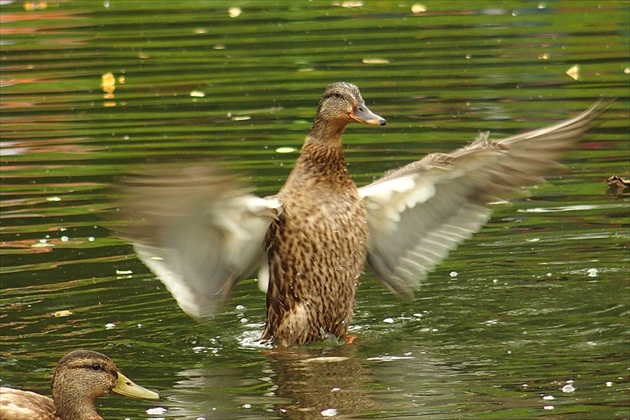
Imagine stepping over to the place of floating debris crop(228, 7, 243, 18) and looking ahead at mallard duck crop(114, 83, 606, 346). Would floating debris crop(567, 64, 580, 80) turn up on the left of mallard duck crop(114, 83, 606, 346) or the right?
left

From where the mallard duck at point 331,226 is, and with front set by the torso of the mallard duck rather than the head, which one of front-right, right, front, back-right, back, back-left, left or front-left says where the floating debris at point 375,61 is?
back-left

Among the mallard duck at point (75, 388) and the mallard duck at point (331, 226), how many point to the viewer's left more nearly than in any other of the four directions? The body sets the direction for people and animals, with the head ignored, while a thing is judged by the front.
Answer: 0

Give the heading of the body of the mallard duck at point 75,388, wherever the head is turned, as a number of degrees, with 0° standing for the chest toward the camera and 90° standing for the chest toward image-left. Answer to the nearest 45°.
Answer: approximately 270°

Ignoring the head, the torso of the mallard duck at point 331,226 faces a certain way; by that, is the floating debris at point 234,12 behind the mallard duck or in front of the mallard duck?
behind

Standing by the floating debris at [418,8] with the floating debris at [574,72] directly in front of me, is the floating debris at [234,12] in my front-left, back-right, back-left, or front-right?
back-right

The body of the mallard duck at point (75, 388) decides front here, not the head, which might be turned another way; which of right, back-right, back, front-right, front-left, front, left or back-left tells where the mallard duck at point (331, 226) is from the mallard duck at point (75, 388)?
front-left

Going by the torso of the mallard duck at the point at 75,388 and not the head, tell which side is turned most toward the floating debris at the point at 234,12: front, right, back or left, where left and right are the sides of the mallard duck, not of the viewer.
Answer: left

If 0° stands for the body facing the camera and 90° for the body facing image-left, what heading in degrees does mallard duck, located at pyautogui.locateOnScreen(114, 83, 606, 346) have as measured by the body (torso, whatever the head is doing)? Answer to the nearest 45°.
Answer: approximately 315°

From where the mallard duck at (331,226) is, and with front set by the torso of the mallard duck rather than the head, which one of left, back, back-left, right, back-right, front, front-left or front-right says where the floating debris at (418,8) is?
back-left
